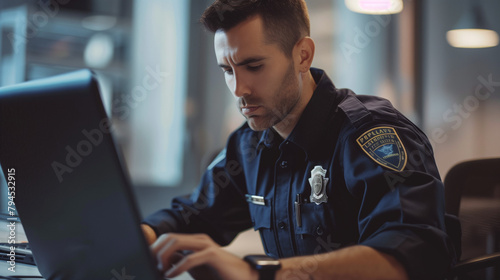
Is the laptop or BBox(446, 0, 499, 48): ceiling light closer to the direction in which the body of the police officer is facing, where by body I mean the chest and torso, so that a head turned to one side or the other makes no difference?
the laptop

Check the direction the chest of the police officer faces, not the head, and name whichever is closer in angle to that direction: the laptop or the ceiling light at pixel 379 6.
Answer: the laptop

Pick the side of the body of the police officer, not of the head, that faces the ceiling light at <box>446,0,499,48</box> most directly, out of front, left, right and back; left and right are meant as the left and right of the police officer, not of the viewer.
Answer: back

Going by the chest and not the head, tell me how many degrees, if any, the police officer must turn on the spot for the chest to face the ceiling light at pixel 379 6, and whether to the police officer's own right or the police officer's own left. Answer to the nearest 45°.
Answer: approximately 135° to the police officer's own right

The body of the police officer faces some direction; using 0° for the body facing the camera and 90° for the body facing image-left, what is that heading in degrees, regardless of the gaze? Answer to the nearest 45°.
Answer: approximately 45°

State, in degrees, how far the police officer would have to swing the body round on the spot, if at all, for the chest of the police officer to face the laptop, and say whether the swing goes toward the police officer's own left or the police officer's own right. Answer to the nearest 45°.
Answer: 0° — they already face it
